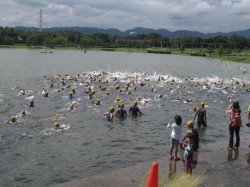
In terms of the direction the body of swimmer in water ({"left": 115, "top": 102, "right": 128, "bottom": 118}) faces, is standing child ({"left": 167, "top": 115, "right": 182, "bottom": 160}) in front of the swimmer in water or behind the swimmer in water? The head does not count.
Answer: behind

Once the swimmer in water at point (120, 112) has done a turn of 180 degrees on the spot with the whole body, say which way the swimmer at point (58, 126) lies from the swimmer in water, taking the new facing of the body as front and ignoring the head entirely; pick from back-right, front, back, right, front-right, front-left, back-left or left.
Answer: front-right

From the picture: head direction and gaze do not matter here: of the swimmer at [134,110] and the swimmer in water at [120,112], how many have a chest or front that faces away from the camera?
2

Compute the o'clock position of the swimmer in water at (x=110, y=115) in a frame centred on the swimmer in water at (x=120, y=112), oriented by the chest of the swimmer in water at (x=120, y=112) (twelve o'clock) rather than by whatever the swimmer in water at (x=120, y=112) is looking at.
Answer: the swimmer in water at (x=110, y=115) is roughly at 7 o'clock from the swimmer in water at (x=120, y=112).

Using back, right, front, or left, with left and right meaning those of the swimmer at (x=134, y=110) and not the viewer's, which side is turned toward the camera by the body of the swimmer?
back

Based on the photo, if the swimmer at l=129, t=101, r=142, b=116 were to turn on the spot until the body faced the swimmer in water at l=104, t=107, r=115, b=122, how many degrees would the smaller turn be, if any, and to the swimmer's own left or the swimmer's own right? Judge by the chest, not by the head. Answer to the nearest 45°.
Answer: approximately 135° to the swimmer's own left

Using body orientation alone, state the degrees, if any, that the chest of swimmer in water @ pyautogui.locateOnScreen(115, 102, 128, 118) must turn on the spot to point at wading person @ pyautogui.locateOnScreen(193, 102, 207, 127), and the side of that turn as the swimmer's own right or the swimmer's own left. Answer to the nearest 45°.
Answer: approximately 135° to the swimmer's own right

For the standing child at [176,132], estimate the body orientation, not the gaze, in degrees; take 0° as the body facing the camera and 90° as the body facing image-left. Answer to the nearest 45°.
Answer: approximately 135°

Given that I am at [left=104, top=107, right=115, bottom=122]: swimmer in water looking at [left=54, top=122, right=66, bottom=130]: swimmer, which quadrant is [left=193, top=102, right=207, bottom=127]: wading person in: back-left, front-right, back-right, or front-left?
back-left

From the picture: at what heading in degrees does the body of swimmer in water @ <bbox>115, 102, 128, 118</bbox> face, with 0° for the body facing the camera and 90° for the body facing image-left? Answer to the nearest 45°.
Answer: approximately 180°
